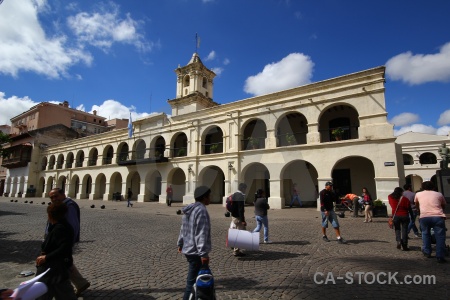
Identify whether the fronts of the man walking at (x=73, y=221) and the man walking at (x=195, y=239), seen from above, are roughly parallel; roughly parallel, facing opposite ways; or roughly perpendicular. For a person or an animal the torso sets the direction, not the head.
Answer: roughly parallel, facing opposite ways

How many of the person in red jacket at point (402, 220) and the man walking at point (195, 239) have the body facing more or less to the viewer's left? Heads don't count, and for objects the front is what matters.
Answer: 0

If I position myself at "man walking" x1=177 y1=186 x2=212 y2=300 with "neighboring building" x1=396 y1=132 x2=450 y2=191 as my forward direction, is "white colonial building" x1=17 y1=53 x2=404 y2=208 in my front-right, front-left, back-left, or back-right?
front-left

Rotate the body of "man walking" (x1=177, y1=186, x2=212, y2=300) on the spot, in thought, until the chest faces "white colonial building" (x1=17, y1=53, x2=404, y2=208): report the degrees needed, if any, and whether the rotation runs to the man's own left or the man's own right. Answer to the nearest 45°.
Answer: approximately 45° to the man's own left

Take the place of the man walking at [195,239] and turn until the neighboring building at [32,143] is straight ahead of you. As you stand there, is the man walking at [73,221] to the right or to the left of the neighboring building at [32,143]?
left

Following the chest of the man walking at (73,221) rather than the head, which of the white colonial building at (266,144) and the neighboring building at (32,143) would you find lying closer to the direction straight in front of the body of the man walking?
the neighboring building

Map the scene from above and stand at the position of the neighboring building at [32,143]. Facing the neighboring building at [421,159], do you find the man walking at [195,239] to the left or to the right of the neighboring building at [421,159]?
right

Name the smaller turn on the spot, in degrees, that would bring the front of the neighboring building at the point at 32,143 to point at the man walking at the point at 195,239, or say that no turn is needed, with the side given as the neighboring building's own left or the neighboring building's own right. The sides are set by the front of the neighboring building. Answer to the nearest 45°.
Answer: approximately 45° to the neighboring building's own left

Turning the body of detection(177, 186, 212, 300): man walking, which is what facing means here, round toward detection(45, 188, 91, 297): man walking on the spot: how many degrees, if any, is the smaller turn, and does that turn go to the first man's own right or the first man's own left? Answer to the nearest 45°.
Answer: approximately 135° to the first man's own left

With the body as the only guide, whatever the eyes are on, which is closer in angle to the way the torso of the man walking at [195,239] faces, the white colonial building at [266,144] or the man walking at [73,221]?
the white colonial building
